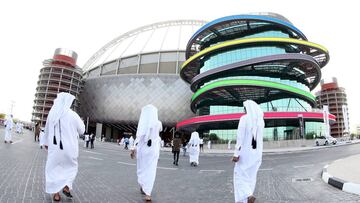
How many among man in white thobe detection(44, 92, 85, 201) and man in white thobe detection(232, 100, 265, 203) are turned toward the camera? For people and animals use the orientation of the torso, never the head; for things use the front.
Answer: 0

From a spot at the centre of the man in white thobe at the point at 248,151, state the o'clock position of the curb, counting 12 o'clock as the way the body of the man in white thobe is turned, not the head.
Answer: The curb is roughly at 3 o'clock from the man in white thobe.

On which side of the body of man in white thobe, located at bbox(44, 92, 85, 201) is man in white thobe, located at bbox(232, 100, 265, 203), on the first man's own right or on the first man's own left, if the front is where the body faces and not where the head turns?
on the first man's own right

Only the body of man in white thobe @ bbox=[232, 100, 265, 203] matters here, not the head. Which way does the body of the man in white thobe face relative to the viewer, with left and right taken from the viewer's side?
facing away from the viewer and to the left of the viewer

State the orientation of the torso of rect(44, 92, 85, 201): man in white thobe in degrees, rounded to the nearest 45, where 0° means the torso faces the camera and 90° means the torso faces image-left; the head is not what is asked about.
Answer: approximately 225°

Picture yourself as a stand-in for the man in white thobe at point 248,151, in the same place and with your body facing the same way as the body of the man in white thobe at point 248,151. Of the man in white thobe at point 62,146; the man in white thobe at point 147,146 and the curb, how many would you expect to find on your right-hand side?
1

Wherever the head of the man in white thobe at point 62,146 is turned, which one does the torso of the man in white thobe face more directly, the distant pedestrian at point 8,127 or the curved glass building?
the curved glass building

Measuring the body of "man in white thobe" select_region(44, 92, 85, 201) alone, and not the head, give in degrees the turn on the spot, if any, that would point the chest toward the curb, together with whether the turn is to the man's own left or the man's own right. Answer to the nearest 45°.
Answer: approximately 45° to the man's own right

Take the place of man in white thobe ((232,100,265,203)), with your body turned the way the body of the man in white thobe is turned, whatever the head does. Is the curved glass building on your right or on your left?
on your right

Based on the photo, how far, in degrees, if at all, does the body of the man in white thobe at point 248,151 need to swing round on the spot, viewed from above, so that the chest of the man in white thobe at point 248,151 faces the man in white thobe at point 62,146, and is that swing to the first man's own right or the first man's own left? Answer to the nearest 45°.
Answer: approximately 45° to the first man's own left

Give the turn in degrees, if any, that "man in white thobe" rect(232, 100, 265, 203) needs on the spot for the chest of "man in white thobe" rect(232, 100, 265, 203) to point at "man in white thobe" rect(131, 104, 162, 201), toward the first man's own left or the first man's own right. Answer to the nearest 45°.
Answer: approximately 45° to the first man's own left

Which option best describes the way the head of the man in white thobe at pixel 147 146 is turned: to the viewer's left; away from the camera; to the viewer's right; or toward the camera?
away from the camera

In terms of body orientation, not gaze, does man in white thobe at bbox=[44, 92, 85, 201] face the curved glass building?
yes

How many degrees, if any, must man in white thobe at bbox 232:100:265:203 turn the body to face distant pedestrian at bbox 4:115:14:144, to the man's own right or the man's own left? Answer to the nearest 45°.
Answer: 0° — they already face them
